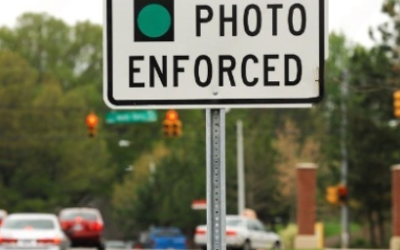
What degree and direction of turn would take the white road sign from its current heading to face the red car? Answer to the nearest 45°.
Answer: approximately 180°

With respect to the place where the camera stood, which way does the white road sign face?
facing the viewer

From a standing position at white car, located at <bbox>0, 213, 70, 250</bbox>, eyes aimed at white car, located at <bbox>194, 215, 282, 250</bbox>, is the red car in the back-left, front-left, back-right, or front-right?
front-left

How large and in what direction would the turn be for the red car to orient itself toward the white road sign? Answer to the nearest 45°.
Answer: approximately 180°

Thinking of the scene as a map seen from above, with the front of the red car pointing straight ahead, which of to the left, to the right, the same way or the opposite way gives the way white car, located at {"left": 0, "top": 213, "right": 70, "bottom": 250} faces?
the same way

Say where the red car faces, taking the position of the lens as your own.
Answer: facing away from the viewer
